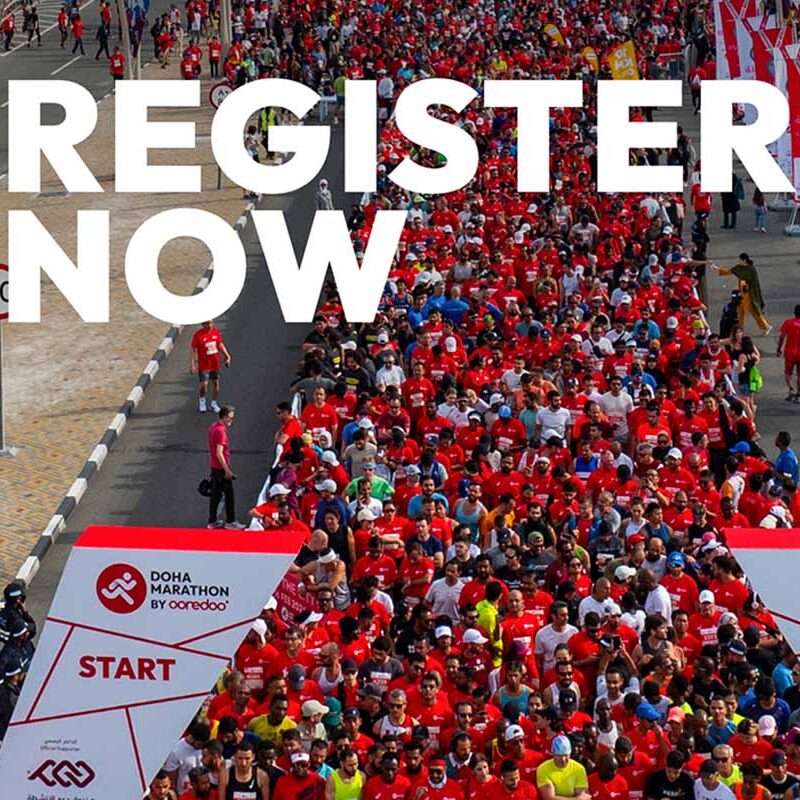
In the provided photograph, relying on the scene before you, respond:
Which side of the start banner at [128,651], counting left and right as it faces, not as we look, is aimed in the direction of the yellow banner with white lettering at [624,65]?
back

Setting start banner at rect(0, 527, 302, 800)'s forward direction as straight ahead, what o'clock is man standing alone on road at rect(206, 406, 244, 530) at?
The man standing alone on road is roughly at 6 o'clock from the start banner.

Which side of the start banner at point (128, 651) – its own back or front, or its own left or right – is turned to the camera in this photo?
front

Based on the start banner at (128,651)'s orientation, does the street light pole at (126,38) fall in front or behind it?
behind

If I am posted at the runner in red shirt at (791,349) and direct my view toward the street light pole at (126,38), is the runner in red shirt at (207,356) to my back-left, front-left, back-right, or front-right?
front-left

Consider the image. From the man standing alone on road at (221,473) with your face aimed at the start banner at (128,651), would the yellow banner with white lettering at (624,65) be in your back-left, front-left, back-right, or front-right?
back-left

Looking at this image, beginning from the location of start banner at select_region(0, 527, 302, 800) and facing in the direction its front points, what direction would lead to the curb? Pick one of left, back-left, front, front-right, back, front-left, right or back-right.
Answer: back

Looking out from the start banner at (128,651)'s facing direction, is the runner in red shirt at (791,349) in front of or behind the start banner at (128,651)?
behind
